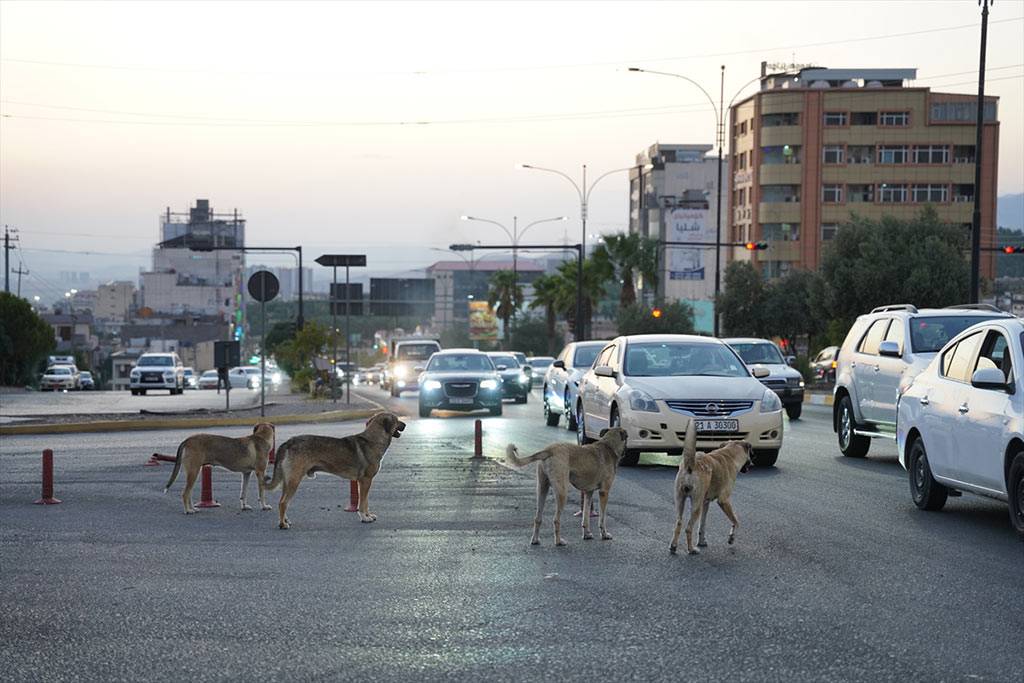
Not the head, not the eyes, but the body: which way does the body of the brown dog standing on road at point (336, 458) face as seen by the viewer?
to the viewer's right

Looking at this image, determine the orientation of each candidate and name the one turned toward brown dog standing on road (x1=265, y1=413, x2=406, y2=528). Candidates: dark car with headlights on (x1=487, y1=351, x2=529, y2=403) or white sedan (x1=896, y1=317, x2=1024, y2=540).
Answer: the dark car with headlights on

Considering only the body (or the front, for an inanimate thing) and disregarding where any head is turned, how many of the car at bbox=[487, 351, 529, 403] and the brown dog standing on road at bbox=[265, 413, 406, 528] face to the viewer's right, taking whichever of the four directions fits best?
1

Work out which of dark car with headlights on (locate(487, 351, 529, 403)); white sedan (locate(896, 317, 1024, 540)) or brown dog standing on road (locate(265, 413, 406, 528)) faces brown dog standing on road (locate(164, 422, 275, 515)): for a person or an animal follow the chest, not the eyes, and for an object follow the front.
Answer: the dark car with headlights on

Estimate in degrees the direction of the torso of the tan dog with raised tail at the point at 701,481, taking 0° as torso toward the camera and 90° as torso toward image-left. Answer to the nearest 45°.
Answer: approximately 225°

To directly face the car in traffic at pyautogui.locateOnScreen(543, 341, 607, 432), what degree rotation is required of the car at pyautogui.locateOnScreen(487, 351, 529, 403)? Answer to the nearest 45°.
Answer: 0° — it already faces it

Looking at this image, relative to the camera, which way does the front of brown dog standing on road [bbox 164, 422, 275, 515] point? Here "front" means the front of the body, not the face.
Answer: to the viewer's right

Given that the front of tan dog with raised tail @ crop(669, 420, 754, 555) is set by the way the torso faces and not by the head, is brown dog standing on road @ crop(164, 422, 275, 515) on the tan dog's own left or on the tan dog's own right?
on the tan dog's own left

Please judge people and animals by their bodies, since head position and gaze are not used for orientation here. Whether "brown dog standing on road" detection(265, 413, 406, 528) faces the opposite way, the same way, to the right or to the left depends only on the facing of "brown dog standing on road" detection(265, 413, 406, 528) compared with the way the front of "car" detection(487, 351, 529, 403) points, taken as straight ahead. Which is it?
to the left
